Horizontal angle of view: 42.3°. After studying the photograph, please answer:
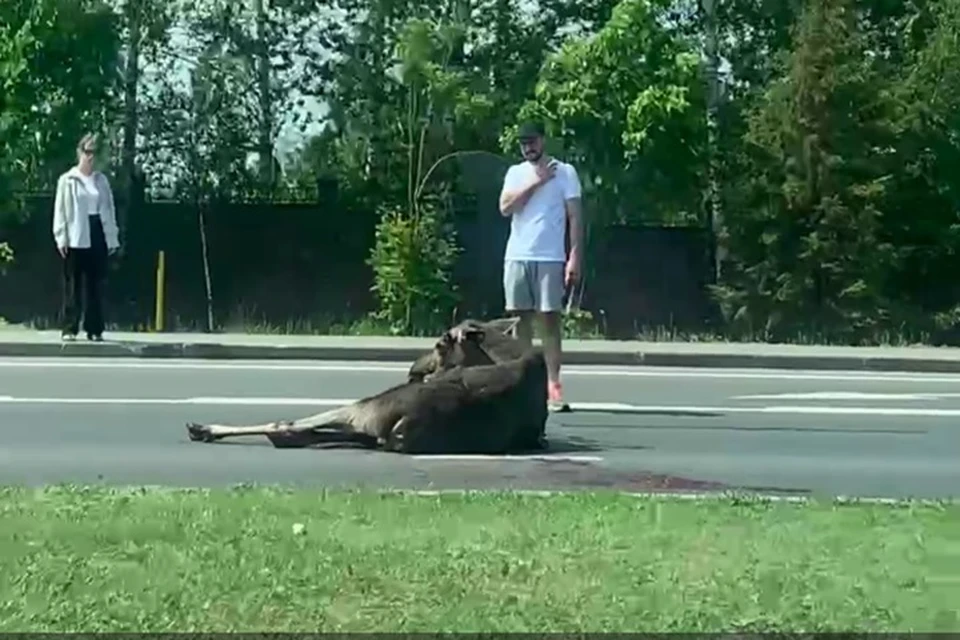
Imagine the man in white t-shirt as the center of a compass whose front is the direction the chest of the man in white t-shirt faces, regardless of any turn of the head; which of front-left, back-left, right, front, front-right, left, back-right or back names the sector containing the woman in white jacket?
back-right

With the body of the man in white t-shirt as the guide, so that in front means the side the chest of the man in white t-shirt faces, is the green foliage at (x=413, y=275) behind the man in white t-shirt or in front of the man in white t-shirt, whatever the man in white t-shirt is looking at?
behind

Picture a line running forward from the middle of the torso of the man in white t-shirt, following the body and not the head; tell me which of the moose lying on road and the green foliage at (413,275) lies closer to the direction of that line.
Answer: the moose lying on road

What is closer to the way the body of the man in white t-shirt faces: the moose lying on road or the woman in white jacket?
the moose lying on road

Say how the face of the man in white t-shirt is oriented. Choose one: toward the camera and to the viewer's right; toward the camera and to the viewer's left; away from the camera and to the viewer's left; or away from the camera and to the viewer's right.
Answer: toward the camera and to the viewer's left

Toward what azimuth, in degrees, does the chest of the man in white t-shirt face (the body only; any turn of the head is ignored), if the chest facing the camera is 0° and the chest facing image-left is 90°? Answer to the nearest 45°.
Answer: approximately 0°

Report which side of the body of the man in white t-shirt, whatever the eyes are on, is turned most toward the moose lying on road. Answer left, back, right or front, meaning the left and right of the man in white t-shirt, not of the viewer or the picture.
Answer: front

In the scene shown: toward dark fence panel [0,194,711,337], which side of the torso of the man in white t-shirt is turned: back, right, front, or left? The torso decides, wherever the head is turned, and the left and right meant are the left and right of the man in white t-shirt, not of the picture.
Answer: back

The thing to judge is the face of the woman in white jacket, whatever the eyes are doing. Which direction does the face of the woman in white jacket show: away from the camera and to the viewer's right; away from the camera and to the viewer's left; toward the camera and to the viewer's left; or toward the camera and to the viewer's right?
toward the camera and to the viewer's right
